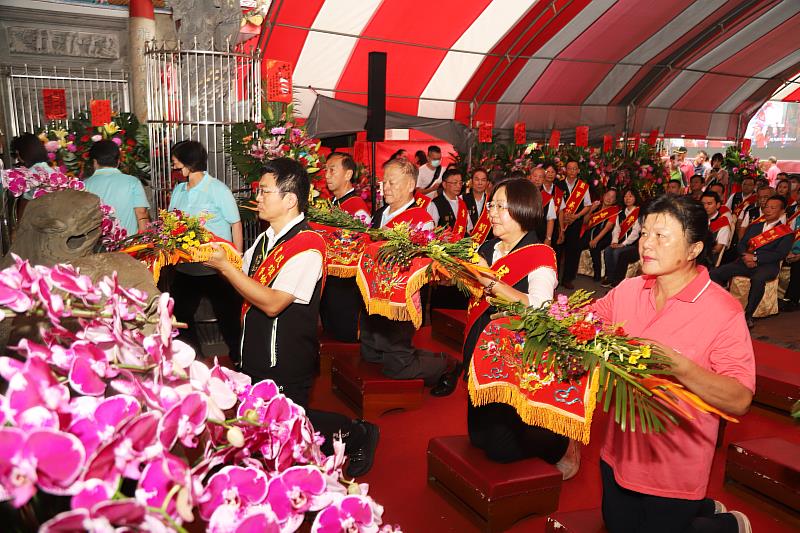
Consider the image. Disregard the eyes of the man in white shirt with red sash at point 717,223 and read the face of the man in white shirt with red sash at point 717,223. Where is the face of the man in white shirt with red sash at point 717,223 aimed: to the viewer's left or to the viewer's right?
to the viewer's left

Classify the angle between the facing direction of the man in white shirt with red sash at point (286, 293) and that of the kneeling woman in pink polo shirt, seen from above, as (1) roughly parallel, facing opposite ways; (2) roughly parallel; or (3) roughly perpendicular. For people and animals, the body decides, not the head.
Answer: roughly parallel

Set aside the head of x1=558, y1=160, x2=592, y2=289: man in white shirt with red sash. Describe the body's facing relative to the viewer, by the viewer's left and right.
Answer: facing the viewer and to the left of the viewer

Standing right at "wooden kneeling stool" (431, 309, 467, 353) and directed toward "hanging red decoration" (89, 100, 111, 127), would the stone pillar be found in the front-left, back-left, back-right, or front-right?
front-right
